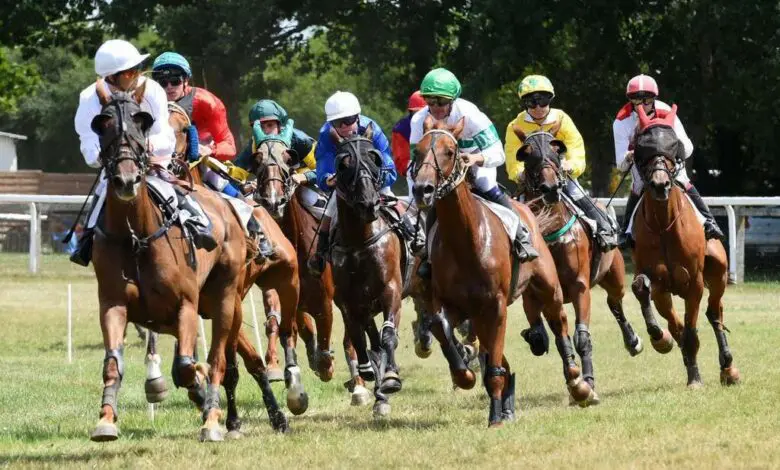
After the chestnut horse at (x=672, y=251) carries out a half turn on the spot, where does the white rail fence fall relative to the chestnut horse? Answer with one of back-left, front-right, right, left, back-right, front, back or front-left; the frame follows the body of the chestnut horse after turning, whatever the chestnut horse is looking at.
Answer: front

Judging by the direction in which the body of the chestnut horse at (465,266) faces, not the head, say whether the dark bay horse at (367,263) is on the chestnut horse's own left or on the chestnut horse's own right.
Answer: on the chestnut horse's own right

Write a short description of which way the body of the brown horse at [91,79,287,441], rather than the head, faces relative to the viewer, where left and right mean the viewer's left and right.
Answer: facing the viewer and to the left of the viewer

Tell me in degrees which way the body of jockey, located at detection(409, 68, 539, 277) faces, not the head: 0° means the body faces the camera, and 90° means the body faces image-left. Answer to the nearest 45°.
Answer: approximately 45°

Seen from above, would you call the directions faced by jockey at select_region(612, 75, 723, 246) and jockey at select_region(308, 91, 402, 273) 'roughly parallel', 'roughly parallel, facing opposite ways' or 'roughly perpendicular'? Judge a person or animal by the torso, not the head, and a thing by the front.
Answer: roughly parallel

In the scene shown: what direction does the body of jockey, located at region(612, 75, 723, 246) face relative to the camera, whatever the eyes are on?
toward the camera

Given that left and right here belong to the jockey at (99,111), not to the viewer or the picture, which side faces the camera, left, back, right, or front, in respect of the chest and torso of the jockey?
front

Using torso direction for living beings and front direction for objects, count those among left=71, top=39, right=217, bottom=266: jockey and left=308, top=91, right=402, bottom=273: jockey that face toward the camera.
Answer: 2

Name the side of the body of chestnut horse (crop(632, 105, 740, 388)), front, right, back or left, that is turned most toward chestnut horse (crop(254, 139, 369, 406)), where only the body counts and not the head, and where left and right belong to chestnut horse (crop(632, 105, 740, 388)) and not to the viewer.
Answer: right

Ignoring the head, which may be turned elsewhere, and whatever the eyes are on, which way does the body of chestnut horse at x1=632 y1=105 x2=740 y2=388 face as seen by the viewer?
toward the camera

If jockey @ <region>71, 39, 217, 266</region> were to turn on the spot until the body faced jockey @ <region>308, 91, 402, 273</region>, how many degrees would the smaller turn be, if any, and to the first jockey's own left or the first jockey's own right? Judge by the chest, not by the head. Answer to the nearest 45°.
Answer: approximately 135° to the first jockey's own left

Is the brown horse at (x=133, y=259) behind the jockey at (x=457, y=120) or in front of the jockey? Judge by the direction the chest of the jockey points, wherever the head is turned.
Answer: in front

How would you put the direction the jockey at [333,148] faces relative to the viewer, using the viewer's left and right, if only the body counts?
facing the viewer

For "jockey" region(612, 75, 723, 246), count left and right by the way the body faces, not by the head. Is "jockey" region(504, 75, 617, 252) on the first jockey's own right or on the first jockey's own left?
on the first jockey's own right
